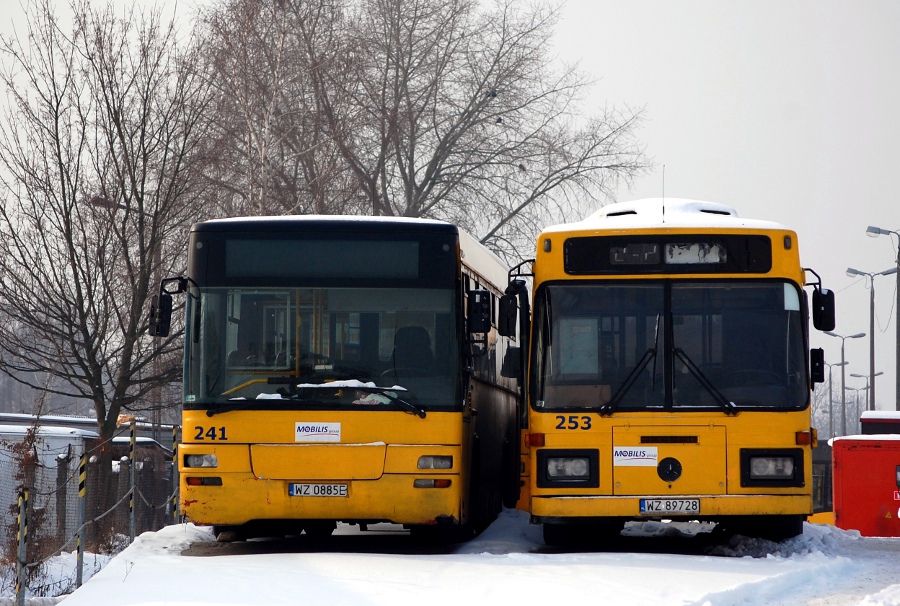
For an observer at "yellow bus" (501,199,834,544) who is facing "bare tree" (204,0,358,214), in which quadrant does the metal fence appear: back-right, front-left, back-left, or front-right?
front-left

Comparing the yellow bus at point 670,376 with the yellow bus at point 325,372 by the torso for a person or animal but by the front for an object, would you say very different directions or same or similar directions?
same or similar directions

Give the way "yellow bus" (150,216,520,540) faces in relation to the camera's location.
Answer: facing the viewer

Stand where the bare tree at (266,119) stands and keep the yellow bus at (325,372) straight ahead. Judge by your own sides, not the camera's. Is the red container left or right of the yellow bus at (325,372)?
left

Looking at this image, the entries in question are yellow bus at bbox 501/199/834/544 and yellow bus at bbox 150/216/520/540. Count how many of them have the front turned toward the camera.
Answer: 2

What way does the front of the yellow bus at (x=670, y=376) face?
toward the camera

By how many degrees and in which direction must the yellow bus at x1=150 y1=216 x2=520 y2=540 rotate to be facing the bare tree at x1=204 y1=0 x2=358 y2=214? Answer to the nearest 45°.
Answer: approximately 180°

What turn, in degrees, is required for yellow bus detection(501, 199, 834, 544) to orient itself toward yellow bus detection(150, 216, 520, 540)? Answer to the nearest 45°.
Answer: approximately 90° to its right

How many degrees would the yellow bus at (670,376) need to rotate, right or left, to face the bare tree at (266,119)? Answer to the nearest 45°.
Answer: approximately 135° to its right

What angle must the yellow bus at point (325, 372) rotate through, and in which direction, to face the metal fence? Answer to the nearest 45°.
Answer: approximately 135° to its right

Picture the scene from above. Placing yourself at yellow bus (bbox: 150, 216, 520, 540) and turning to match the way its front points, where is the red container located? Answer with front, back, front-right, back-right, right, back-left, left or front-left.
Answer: back-left
